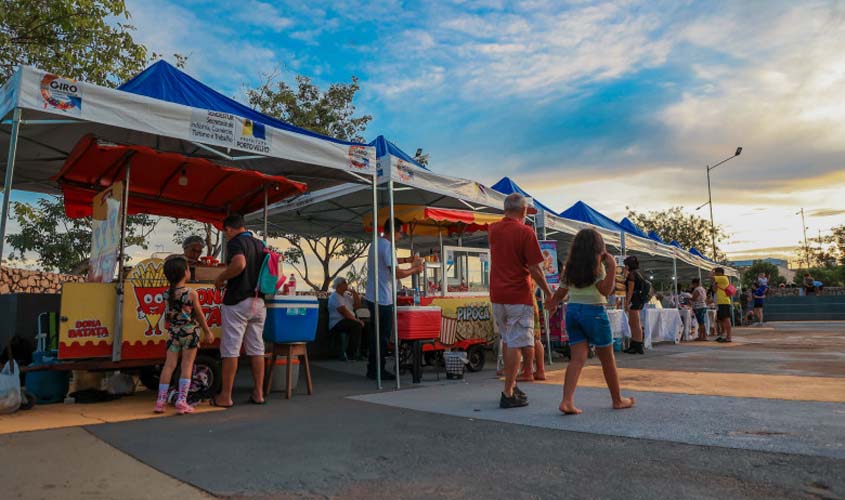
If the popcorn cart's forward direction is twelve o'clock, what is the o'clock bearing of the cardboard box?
The cardboard box is roughly at 3 o'clock from the popcorn cart.

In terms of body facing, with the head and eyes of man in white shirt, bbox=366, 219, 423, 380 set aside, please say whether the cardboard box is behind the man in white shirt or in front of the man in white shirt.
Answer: behind

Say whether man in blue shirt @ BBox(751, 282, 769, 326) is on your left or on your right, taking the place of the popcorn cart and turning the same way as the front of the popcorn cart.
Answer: on your left

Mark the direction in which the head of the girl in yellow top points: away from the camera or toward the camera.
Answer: away from the camera

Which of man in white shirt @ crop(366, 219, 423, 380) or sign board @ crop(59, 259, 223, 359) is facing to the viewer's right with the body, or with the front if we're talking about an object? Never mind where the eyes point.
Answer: the man in white shirt

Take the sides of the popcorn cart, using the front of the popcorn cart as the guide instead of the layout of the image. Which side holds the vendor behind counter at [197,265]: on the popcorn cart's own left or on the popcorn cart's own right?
on the popcorn cart's own right

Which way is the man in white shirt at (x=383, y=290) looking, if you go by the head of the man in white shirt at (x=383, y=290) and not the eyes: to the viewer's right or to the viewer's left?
to the viewer's right

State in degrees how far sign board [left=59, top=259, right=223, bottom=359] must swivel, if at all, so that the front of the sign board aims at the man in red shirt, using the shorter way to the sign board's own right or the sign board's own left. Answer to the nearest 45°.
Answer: approximately 45° to the sign board's own left

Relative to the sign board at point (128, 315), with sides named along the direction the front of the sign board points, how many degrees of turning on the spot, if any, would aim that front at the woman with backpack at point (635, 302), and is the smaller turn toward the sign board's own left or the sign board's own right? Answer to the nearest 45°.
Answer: approximately 90° to the sign board's own left

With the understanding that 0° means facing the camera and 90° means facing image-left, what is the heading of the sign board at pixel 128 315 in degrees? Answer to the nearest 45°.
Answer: approximately 0°

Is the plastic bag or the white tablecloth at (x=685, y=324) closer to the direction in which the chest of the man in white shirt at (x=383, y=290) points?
the white tablecloth

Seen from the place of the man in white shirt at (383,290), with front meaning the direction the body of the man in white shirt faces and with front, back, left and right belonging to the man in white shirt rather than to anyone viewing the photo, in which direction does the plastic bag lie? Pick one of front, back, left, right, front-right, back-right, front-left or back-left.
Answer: back-right
